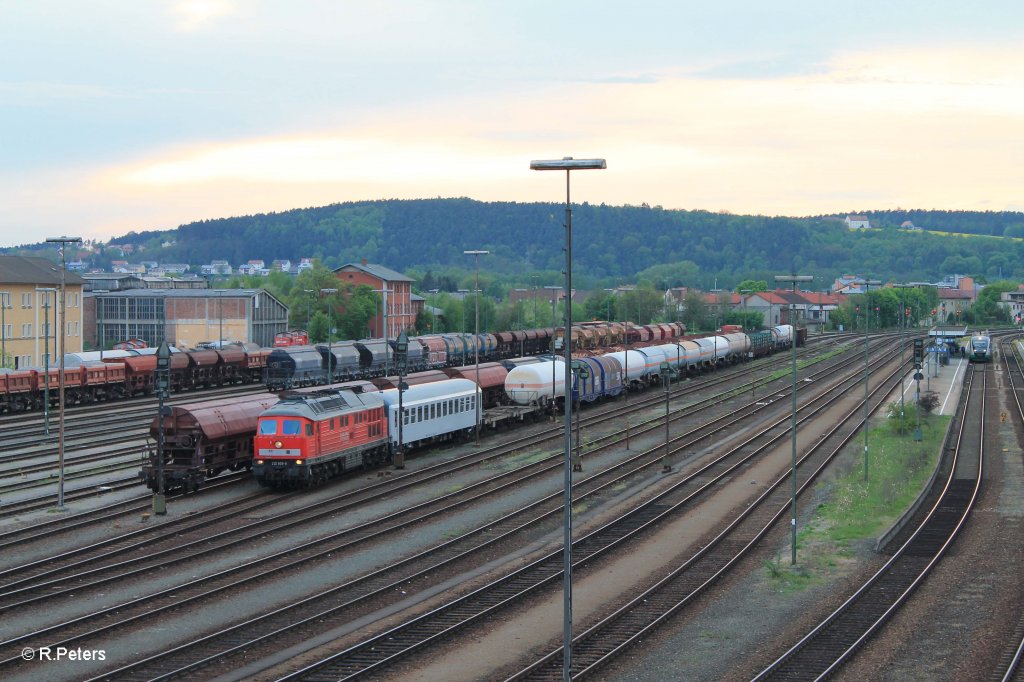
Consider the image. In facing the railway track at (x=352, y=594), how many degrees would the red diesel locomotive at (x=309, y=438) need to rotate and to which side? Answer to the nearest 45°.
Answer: approximately 45° to its left

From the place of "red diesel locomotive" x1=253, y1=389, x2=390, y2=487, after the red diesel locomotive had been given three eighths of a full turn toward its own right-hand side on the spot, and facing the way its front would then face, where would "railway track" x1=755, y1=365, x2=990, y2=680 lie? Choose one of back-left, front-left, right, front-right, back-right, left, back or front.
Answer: back-right

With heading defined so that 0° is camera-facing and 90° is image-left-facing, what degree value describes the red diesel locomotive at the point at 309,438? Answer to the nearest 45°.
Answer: approximately 45°
